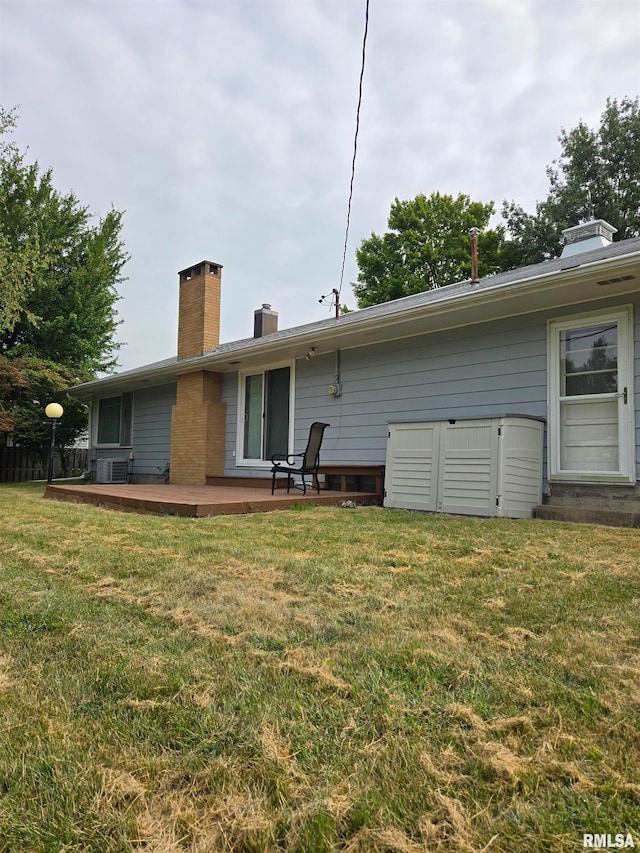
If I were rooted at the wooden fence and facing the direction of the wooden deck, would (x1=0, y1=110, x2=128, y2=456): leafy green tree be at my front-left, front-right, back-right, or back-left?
back-left

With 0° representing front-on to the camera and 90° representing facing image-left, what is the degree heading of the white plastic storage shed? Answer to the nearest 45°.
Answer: approximately 45°

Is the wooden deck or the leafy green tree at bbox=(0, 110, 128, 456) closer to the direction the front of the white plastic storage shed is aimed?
the wooden deck

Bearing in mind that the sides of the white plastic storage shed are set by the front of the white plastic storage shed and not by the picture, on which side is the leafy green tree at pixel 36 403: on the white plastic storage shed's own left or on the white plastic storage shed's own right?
on the white plastic storage shed's own right

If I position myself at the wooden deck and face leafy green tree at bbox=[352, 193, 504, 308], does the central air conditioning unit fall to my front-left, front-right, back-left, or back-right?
front-left

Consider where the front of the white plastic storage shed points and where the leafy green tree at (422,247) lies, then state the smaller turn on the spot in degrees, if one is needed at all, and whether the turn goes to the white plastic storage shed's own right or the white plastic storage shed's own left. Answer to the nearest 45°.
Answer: approximately 135° to the white plastic storage shed's own right
